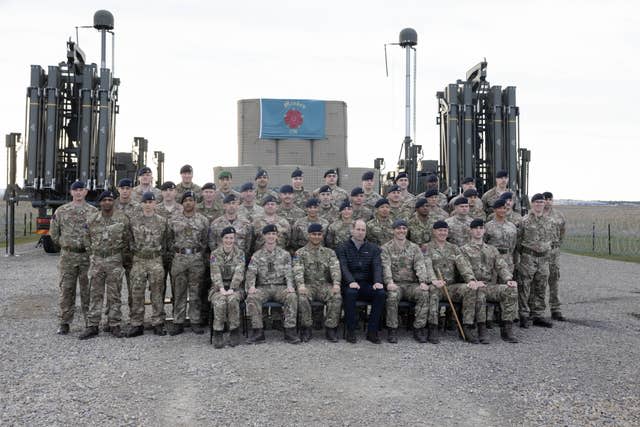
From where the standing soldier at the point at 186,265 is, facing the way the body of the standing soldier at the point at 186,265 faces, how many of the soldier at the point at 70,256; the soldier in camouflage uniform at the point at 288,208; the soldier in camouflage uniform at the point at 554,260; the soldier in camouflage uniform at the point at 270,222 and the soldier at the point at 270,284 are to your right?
1

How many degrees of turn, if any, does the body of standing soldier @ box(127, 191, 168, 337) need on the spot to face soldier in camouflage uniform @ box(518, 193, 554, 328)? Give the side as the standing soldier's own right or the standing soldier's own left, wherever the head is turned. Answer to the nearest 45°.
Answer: approximately 90° to the standing soldier's own left

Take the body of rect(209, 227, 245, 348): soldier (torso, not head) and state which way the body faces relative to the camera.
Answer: toward the camera

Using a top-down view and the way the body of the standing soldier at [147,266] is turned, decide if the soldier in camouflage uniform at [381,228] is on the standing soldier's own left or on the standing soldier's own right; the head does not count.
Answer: on the standing soldier's own left

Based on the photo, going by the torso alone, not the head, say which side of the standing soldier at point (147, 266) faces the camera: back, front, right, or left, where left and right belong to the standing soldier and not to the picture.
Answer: front

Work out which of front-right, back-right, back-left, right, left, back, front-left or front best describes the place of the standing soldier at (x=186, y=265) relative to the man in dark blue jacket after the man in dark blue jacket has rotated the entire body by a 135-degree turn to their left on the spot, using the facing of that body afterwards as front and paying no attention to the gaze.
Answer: back-left

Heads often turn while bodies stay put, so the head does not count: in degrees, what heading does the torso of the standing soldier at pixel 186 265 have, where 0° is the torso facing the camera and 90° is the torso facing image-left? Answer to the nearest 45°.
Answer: approximately 0°

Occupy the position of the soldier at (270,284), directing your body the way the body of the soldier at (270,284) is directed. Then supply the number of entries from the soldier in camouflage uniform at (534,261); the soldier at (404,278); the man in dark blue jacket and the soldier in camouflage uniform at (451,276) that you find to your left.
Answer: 4

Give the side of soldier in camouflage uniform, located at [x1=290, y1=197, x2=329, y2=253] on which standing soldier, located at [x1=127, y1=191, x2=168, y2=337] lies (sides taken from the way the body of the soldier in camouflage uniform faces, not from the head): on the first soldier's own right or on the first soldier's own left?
on the first soldier's own right

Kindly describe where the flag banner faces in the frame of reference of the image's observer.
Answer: facing the viewer

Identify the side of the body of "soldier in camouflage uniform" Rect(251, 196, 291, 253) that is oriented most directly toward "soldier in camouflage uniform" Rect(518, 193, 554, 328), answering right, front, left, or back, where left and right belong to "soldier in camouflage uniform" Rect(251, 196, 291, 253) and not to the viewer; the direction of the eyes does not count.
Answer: left
